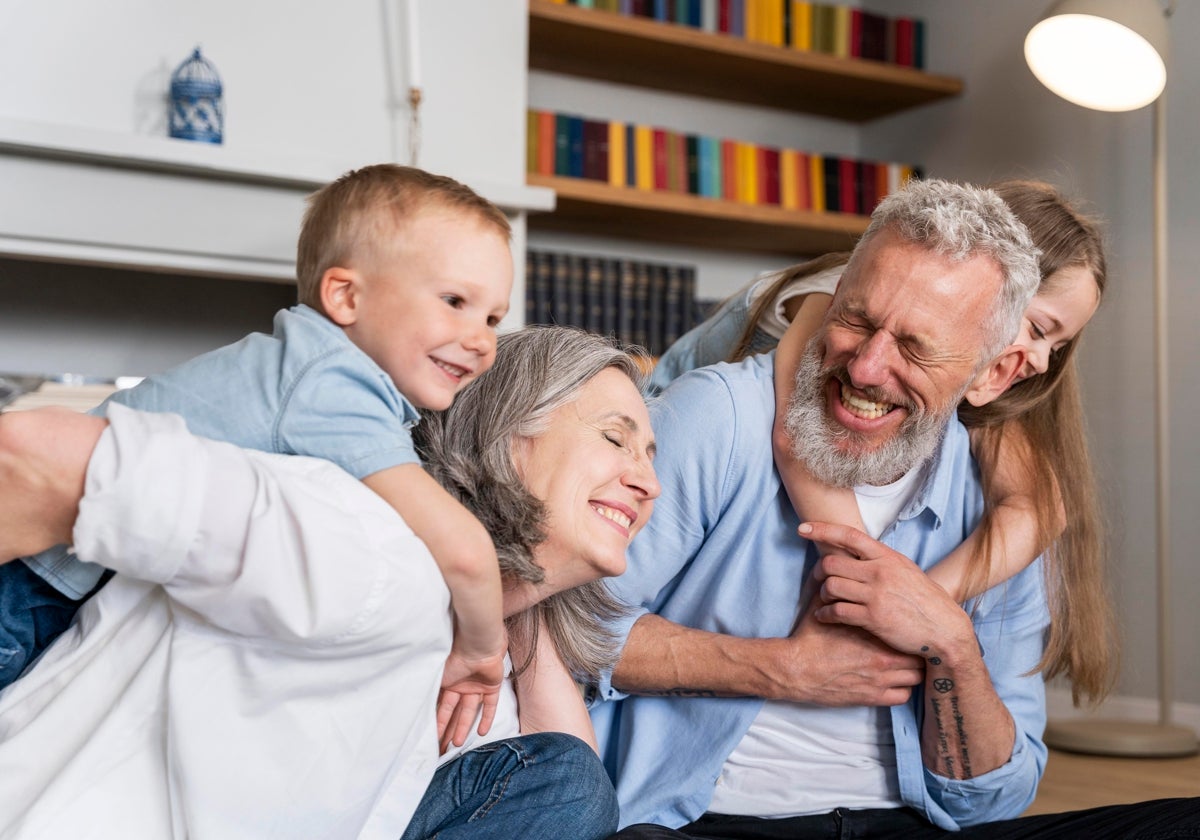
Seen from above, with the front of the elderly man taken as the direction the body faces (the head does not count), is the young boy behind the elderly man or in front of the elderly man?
in front

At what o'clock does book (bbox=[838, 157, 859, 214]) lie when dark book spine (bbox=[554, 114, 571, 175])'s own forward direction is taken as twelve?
The book is roughly at 8 o'clock from the dark book spine.

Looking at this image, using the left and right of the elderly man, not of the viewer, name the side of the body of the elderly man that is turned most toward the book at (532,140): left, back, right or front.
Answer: back

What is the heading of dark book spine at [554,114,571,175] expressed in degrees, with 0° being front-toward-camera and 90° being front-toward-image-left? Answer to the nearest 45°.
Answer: approximately 0°

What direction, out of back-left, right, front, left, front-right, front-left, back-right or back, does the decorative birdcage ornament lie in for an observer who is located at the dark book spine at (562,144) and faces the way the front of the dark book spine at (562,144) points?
front-right

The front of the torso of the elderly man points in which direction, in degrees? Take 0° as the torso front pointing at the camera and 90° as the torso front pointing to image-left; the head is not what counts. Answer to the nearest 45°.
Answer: approximately 0°

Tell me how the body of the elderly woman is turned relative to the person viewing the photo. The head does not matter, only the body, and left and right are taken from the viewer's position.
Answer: facing to the right of the viewer

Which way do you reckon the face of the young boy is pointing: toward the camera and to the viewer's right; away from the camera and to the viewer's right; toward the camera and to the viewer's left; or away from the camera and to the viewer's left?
toward the camera and to the viewer's right
